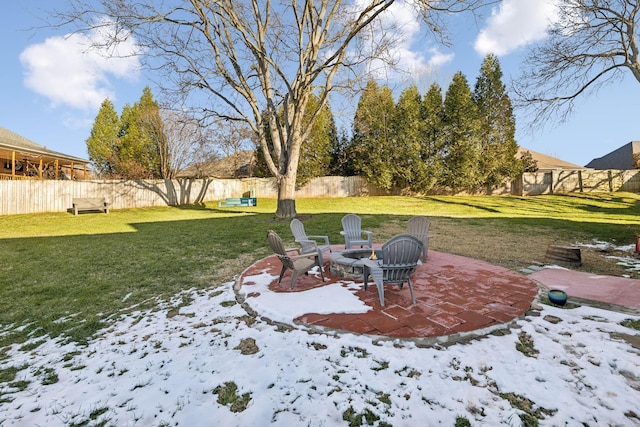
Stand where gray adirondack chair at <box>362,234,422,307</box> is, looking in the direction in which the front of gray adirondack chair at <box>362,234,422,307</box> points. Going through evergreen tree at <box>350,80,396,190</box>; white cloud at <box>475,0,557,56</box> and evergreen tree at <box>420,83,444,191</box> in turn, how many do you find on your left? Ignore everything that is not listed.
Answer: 0

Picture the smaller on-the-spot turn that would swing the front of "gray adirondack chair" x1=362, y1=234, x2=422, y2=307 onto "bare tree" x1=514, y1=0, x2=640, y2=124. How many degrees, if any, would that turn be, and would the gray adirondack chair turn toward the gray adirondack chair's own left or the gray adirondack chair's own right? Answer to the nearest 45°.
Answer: approximately 90° to the gray adirondack chair's own right

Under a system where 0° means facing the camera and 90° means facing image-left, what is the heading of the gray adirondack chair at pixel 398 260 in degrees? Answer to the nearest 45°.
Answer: approximately 135°

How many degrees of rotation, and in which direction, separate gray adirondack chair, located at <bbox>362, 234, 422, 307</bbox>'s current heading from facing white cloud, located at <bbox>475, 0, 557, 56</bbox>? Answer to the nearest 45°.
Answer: approximately 90° to its right

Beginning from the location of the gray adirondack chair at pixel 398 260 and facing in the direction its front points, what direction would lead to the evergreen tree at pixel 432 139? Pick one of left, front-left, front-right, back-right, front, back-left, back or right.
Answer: front-right

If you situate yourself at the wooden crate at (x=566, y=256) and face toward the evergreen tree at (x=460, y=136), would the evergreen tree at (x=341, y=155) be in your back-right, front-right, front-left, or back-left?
front-left

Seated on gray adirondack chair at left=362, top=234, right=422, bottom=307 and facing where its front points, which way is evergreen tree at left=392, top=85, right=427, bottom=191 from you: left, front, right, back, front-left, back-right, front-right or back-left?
front-right

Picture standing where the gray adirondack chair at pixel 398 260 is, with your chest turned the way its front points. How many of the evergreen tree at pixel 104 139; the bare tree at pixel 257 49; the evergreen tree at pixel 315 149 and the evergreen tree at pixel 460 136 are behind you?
0

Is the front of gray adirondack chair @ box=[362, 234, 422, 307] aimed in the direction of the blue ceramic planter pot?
no

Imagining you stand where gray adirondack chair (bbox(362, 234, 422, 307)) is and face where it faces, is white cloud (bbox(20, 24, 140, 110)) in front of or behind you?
in front

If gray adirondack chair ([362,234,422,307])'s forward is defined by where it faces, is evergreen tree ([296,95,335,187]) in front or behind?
in front

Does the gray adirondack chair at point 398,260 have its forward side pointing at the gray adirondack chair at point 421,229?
no

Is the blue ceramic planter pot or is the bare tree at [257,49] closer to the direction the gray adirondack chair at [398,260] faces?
the bare tree

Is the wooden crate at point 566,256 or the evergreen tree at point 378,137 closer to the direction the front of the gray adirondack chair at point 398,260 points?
the evergreen tree

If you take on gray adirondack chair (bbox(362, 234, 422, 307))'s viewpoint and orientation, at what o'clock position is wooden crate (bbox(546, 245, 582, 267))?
The wooden crate is roughly at 3 o'clock from the gray adirondack chair.

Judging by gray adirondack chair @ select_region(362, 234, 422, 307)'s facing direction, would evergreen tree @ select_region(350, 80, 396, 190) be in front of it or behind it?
in front
